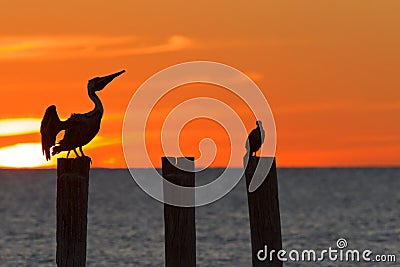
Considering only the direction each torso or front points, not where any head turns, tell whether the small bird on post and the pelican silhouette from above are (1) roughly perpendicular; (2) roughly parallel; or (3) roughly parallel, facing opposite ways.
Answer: roughly parallel

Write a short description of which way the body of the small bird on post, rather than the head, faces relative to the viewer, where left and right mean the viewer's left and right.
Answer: facing to the right of the viewer

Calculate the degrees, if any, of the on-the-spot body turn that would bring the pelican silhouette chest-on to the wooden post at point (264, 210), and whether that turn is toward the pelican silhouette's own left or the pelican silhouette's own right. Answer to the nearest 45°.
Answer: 0° — it already faces it

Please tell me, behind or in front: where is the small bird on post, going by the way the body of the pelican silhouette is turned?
in front

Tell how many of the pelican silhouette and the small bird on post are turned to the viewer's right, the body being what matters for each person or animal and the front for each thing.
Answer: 2

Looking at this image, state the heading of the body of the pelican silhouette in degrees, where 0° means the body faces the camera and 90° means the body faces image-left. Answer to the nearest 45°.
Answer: approximately 270°

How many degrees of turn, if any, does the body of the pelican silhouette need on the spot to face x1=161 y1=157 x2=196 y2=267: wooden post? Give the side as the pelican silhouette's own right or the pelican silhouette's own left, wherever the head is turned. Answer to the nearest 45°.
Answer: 0° — it already faces it
